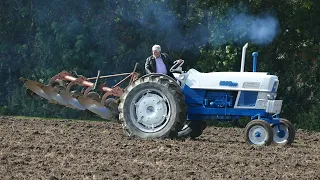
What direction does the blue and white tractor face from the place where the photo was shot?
facing to the right of the viewer

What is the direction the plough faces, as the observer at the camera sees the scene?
facing to the right of the viewer

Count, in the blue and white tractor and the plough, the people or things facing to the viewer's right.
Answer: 2
